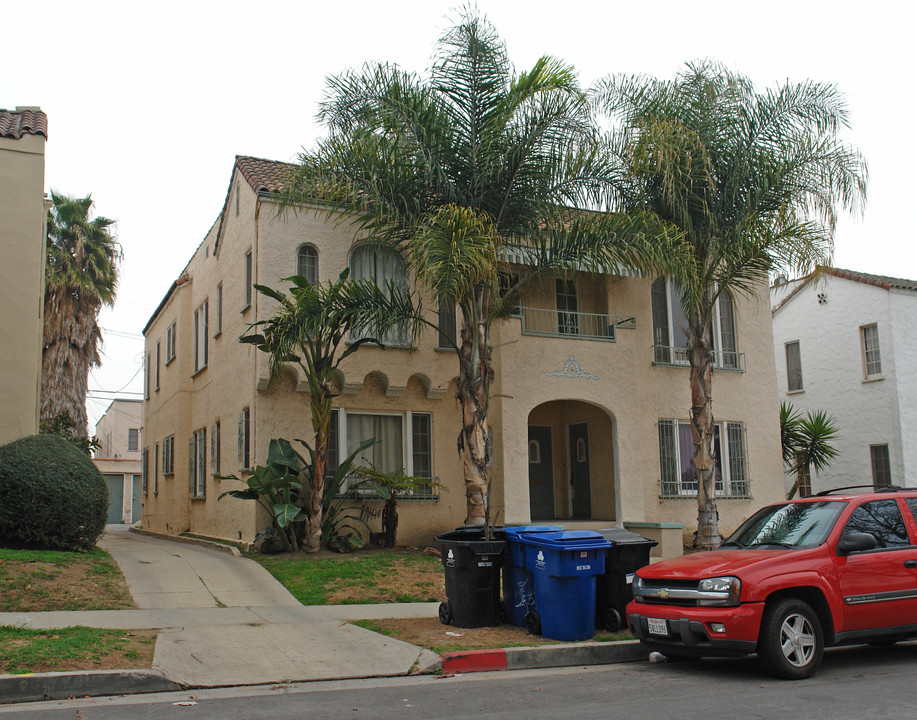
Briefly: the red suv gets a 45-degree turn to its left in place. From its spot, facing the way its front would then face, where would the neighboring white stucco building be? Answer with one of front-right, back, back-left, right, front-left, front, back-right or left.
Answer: back

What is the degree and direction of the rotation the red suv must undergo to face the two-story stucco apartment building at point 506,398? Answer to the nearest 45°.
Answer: approximately 90° to its right

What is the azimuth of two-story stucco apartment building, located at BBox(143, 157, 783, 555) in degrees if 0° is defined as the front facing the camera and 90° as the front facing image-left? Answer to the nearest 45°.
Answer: approximately 315°

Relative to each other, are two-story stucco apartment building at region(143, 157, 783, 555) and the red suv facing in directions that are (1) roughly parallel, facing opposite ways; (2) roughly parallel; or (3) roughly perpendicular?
roughly perpendicular

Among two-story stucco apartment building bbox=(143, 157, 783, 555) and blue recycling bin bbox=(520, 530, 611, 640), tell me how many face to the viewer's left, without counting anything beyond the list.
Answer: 0

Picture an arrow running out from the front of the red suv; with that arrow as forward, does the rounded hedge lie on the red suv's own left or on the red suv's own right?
on the red suv's own right

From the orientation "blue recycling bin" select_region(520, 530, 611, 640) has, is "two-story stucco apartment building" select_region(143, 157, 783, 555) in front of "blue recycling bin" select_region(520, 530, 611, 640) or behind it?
behind

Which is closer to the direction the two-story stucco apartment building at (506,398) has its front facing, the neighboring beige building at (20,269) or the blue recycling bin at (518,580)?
the blue recycling bin

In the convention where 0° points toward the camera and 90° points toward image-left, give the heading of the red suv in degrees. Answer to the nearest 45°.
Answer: approximately 45°

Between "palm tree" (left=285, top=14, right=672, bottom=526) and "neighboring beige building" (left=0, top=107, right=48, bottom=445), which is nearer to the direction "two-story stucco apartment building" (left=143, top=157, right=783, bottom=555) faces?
the palm tree

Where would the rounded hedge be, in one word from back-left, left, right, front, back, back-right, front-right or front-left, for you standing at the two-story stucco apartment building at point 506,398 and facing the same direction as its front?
right

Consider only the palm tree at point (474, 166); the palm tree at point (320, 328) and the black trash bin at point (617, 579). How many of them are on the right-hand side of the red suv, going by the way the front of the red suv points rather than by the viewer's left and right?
3

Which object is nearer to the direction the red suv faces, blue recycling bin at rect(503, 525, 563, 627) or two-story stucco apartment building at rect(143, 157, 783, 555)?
the blue recycling bin
